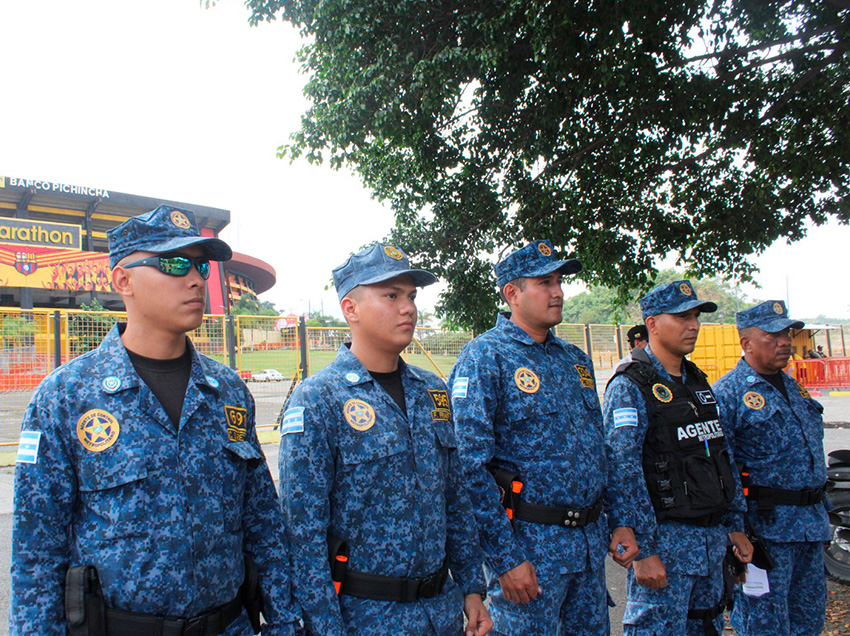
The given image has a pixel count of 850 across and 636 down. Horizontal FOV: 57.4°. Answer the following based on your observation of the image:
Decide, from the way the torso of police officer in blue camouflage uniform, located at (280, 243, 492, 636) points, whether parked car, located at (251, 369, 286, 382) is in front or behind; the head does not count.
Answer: behind

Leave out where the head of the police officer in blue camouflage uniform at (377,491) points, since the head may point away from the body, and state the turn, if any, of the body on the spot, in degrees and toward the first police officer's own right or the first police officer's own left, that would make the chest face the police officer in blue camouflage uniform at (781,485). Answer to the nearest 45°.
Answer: approximately 90° to the first police officer's own left

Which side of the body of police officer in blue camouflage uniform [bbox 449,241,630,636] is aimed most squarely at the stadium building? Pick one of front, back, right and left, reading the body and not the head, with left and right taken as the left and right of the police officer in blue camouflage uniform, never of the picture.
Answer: back

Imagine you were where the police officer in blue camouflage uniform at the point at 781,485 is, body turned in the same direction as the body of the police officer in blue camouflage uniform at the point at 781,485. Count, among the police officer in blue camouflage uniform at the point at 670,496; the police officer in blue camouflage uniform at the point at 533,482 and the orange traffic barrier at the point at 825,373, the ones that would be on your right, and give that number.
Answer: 2

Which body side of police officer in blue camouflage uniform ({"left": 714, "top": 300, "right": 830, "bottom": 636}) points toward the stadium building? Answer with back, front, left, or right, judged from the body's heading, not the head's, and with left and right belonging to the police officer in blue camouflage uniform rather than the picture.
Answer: back

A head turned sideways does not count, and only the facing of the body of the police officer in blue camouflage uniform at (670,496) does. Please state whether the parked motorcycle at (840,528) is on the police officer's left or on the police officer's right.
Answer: on the police officer's left

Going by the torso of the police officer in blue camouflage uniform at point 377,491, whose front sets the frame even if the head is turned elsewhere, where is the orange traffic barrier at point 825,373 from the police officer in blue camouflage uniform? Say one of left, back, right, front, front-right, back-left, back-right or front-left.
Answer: left
